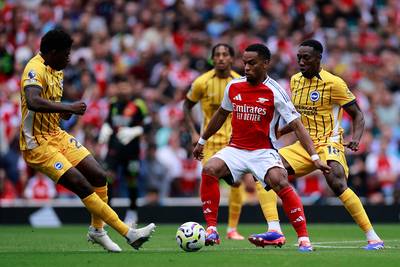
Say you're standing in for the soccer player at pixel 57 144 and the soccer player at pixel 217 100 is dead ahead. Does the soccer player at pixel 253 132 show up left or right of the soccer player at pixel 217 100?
right

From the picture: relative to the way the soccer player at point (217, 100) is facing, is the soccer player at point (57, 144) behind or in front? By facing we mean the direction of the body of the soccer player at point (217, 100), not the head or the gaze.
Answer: in front

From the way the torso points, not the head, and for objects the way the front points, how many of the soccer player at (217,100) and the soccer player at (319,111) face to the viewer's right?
0

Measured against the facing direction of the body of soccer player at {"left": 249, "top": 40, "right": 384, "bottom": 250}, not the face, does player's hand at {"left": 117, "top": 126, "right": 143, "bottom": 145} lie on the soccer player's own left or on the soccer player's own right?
on the soccer player's own right

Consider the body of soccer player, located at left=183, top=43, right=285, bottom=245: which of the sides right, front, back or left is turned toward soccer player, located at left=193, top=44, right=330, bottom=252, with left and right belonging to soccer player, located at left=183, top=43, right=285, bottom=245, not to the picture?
front

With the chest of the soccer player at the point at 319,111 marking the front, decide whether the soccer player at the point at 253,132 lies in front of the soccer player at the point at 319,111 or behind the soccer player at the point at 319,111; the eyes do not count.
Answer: in front

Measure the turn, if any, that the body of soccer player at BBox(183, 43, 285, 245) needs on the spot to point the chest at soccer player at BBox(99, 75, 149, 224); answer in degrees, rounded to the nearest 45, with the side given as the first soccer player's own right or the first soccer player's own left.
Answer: approximately 135° to the first soccer player's own right

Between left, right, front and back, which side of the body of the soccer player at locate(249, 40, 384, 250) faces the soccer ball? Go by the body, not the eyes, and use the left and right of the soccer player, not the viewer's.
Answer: front

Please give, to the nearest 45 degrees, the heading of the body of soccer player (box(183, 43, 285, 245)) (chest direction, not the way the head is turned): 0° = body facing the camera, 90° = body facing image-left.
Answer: approximately 0°

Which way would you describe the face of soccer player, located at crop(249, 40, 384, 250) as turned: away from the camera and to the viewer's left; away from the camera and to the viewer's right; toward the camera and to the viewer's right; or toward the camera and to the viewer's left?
toward the camera and to the viewer's left
